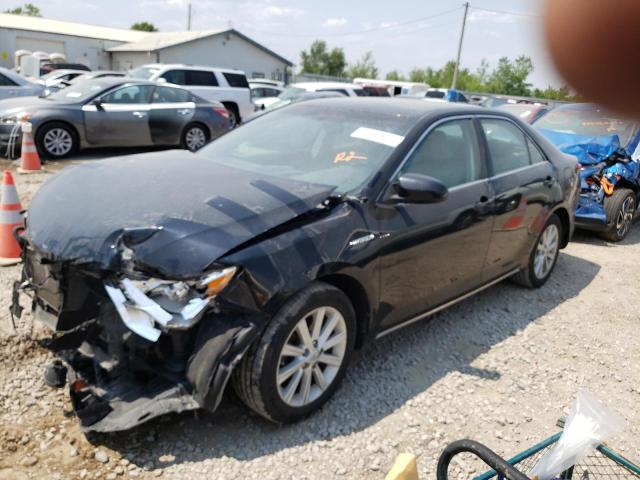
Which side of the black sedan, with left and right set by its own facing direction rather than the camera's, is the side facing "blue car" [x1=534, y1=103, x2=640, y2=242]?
back

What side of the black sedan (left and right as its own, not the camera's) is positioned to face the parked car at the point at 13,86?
right

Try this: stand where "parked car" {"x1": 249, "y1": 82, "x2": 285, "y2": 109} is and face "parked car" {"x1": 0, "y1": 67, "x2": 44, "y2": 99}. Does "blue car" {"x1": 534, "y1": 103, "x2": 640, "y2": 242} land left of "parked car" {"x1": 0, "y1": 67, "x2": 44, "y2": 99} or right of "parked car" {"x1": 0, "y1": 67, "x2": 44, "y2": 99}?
left

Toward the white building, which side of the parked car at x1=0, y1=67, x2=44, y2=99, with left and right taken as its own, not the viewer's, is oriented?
right

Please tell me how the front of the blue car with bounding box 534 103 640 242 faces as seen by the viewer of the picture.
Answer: facing the viewer and to the left of the viewer

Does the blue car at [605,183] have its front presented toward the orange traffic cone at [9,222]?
yes

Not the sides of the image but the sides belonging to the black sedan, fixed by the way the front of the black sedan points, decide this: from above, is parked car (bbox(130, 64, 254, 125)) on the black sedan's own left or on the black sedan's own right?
on the black sedan's own right
